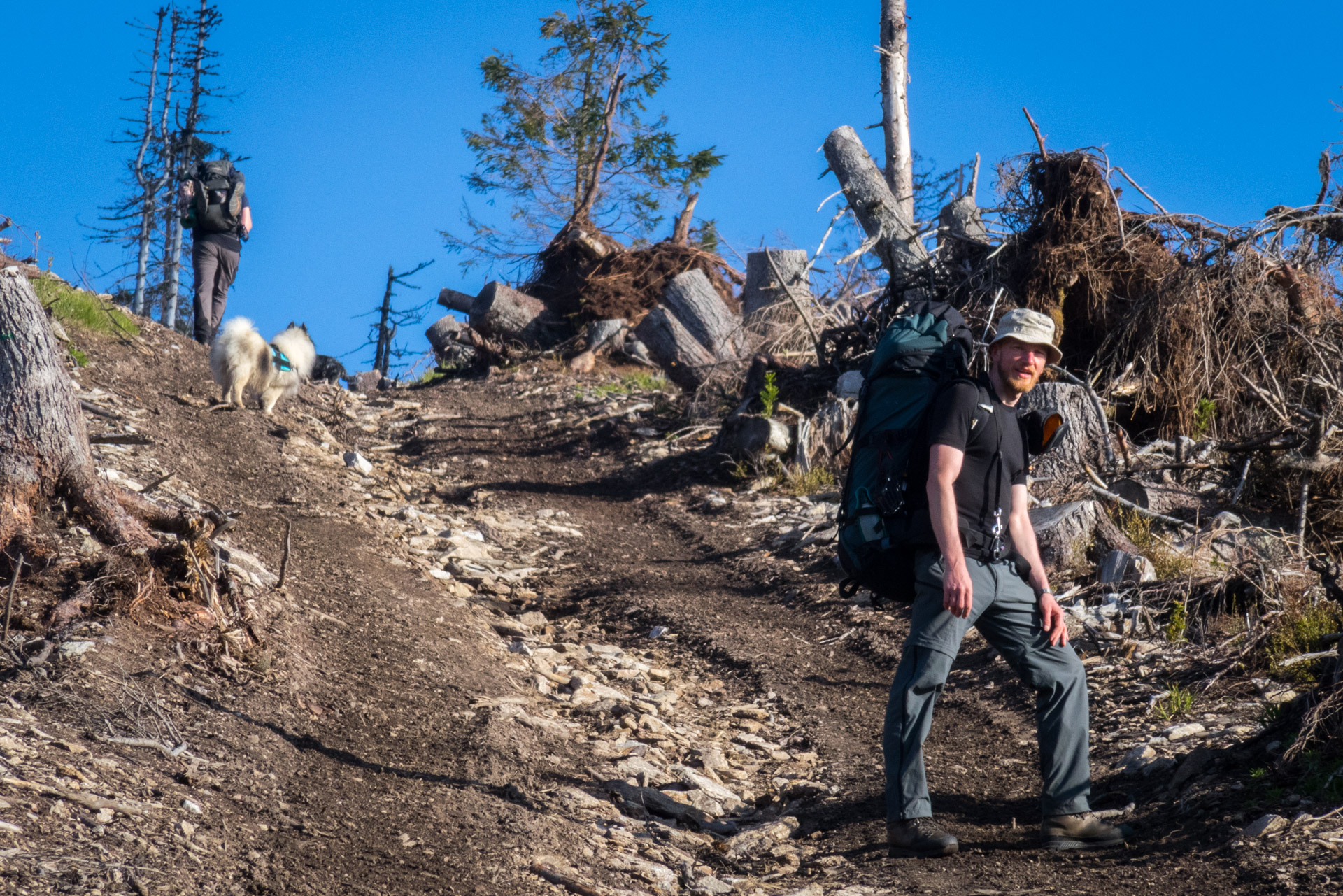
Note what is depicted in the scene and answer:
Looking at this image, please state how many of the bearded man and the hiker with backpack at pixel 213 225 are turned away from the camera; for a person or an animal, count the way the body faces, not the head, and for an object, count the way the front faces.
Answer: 1

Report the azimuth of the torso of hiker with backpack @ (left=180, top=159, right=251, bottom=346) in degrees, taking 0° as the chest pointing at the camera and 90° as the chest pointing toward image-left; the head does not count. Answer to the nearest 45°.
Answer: approximately 180°

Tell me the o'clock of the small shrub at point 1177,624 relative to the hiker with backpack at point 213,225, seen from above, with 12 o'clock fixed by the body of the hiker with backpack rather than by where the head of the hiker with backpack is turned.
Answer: The small shrub is roughly at 5 o'clock from the hiker with backpack.

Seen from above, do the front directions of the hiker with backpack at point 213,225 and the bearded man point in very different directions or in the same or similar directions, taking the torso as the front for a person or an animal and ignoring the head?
very different directions

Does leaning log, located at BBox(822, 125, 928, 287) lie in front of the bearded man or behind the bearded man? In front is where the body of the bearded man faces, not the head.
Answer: behind

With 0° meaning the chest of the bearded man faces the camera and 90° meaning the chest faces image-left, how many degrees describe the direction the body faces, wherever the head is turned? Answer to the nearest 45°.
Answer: approximately 315°

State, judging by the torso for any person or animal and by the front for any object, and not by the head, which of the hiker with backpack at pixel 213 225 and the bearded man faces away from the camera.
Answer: the hiker with backpack

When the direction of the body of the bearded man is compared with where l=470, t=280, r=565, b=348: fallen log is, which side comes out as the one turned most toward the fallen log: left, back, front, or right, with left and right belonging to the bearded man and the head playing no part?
back

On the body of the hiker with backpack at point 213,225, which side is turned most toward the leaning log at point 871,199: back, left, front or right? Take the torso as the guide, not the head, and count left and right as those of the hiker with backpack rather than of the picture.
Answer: right

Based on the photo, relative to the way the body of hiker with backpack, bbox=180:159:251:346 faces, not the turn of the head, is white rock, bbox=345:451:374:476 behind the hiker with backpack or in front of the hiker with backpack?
behind

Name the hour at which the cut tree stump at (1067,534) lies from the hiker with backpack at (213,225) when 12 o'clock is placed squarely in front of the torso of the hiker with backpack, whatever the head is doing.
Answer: The cut tree stump is roughly at 5 o'clock from the hiker with backpack.
